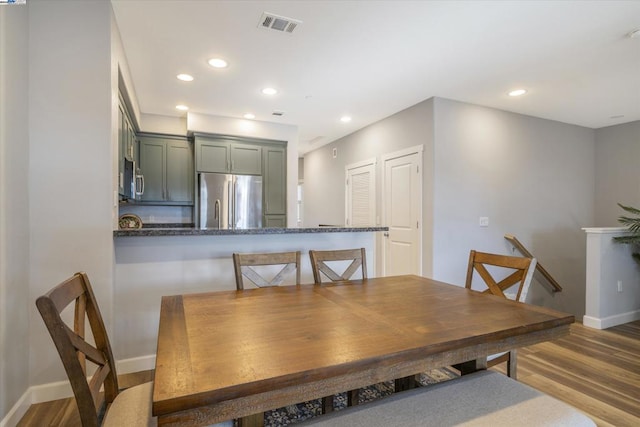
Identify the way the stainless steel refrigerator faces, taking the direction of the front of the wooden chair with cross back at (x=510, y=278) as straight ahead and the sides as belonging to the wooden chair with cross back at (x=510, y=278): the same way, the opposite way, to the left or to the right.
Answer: to the left

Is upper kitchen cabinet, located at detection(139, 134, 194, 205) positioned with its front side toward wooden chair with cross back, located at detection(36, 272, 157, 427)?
yes

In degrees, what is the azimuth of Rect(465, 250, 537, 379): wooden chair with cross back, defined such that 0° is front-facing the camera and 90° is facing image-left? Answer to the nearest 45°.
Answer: approximately 45°

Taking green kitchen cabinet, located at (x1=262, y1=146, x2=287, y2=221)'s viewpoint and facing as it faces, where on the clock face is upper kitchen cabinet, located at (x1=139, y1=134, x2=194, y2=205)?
The upper kitchen cabinet is roughly at 3 o'clock from the green kitchen cabinet.

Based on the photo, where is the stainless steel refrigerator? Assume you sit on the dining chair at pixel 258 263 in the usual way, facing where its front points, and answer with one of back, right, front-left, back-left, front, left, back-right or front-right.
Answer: back

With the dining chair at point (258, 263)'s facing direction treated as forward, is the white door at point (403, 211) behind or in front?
behind

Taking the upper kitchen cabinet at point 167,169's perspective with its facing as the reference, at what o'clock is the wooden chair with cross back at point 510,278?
The wooden chair with cross back is roughly at 11 o'clock from the upper kitchen cabinet.

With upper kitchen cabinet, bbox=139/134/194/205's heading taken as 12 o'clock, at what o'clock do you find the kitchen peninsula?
The kitchen peninsula is roughly at 12 o'clock from the upper kitchen cabinet.

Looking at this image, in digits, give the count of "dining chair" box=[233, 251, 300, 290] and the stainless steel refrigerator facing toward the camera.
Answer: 2
